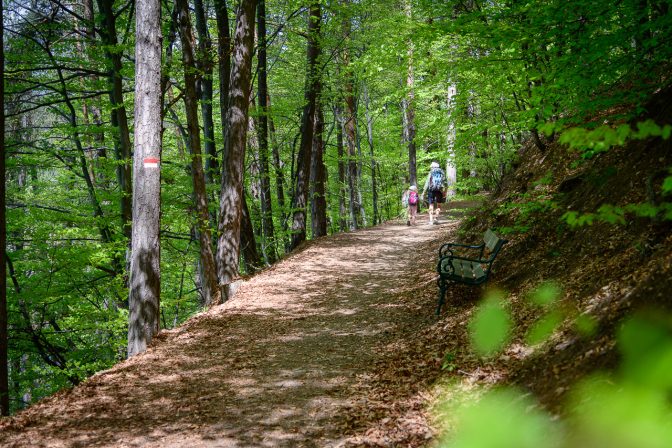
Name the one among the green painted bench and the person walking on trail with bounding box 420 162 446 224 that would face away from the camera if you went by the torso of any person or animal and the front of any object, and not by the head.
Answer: the person walking on trail

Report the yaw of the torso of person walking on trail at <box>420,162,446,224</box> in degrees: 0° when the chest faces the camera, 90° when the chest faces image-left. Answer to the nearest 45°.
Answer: approximately 180°

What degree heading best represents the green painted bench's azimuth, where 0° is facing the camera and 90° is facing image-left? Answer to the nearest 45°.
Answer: approximately 90°

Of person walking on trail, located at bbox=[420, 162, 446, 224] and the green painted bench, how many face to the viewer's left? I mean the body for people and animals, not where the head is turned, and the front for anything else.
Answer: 1

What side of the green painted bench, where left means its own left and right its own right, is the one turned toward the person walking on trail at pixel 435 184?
right

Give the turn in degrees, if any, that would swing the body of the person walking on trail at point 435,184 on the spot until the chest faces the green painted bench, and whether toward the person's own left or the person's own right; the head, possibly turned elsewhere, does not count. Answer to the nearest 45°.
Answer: approximately 180°

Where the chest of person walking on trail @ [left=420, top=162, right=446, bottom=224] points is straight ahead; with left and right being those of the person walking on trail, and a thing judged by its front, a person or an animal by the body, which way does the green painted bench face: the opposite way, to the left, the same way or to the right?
to the left
